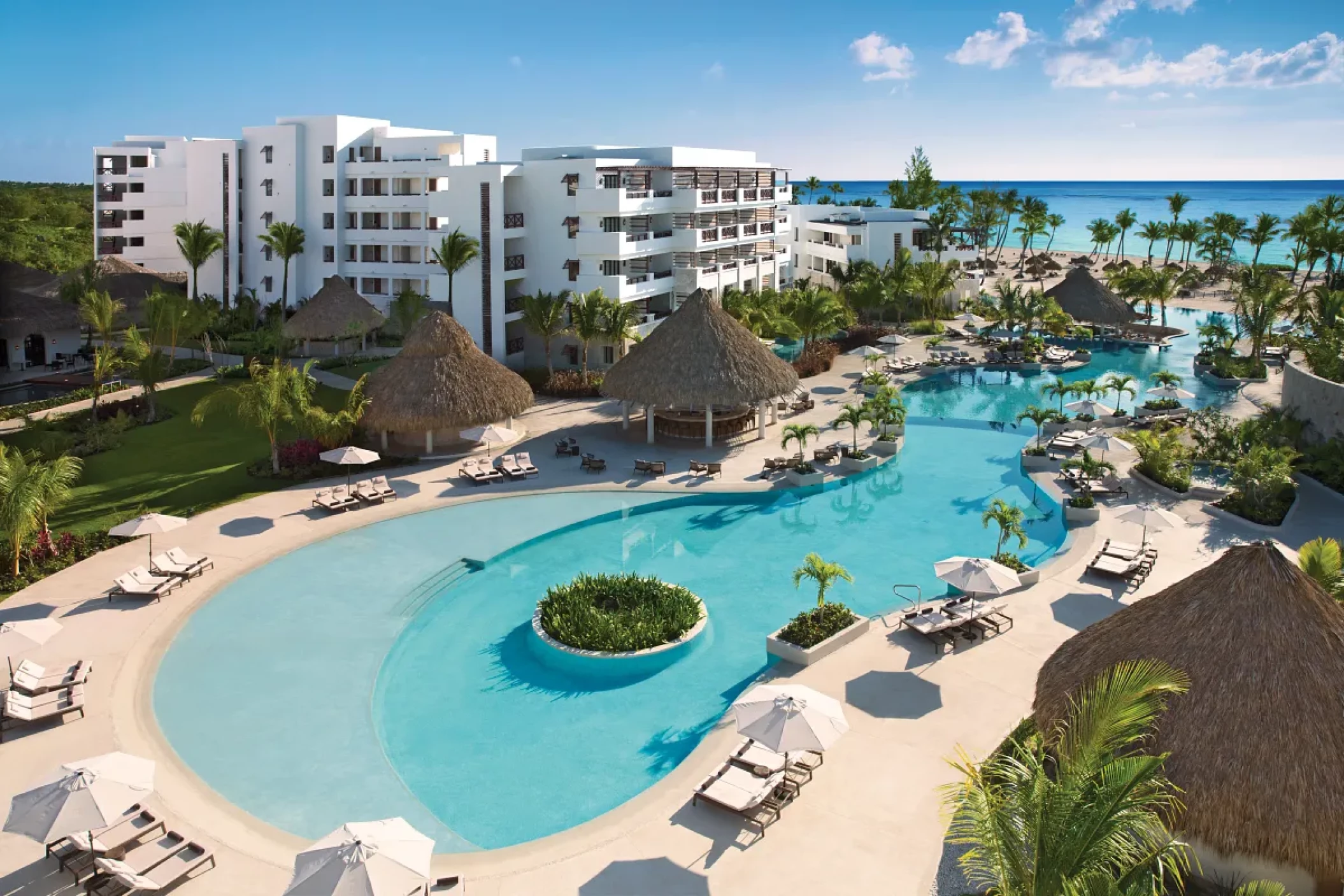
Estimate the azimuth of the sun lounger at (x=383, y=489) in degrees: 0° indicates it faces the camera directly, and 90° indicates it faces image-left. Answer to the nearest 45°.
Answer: approximately 315°

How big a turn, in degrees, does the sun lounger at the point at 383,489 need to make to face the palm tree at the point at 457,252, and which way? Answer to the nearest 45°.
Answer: approximately 135° to its left

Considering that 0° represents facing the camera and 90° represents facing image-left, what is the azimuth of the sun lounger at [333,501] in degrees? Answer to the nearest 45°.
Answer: approximately 315°

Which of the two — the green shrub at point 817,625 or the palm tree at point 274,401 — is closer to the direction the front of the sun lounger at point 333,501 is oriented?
the green shrub

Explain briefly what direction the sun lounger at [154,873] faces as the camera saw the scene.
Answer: facing away from the viewer and to the right of the viewer
